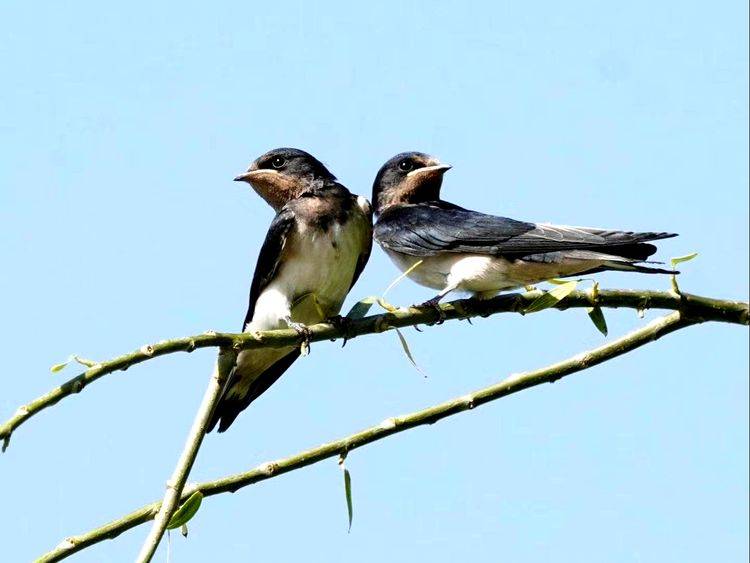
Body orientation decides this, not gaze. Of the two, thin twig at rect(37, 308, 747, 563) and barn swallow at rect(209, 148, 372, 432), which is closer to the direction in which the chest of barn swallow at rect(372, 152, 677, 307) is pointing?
the barn swallow

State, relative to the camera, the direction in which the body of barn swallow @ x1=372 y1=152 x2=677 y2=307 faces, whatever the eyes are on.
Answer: to the viewer's left

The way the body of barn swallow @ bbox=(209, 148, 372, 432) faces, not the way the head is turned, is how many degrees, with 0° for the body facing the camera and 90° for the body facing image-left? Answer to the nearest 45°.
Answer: approximately 315°

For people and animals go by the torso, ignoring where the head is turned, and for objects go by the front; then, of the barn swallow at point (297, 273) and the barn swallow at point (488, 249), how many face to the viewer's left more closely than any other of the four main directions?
1
